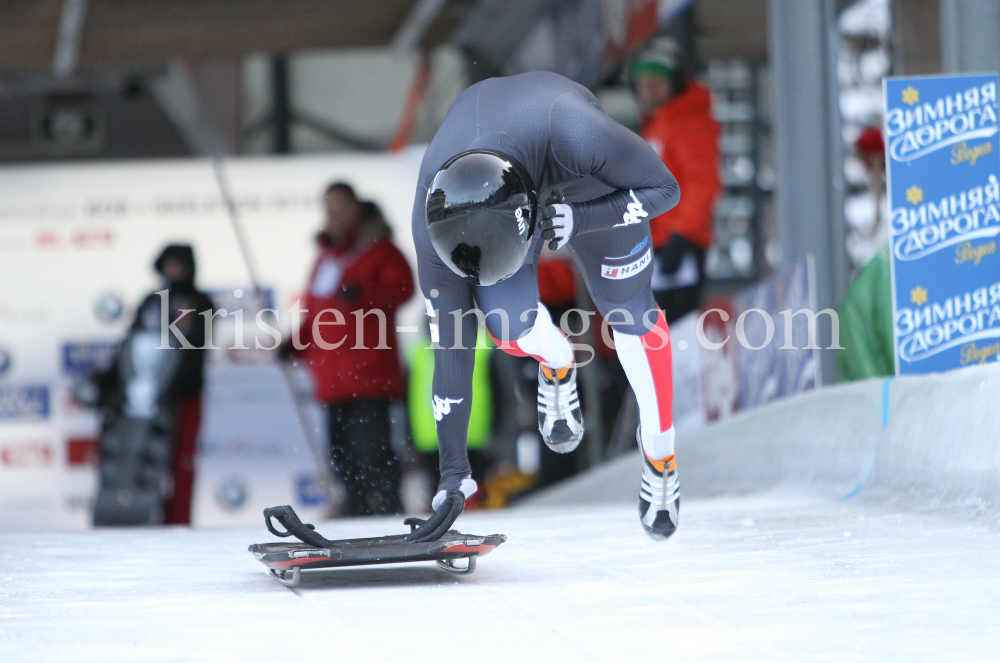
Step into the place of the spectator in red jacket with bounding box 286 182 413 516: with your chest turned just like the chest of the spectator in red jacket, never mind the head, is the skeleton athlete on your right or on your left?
on your left

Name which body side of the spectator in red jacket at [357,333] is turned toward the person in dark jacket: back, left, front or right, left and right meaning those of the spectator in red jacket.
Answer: right

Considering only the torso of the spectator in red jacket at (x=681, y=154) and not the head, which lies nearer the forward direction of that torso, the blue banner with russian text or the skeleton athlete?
the skeleton athlete

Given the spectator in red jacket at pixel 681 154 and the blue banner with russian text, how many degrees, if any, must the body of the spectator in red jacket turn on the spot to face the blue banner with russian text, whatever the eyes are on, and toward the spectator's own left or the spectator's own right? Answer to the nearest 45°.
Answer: approximately 90° to the spectator's own left

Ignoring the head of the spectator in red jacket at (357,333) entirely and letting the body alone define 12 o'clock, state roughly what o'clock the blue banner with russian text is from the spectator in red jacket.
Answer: The blue banner with russian text is roughly at 9 o'clock from the spectator in red jacket.

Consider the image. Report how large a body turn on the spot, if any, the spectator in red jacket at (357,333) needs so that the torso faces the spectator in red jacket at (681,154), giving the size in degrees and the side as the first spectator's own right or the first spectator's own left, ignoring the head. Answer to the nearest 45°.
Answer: approximately 135° to the first spectator's own left

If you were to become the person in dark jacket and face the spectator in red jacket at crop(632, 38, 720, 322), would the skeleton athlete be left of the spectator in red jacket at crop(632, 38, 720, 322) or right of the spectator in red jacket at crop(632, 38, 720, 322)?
right

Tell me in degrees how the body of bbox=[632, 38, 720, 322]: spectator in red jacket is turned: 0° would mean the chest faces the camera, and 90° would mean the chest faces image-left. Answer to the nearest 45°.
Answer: approximately 45°

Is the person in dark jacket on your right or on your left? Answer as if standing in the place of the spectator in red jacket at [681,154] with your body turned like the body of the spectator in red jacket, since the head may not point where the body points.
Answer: on your right
